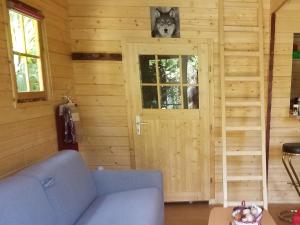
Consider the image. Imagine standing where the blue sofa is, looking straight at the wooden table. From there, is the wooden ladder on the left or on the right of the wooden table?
left

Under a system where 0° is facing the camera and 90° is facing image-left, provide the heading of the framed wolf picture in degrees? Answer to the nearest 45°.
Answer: approximately 0°

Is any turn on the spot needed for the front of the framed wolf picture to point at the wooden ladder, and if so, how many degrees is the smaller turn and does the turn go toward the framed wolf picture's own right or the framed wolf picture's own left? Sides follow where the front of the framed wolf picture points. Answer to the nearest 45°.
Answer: approximately 90° to the framed wolf picture's own left
